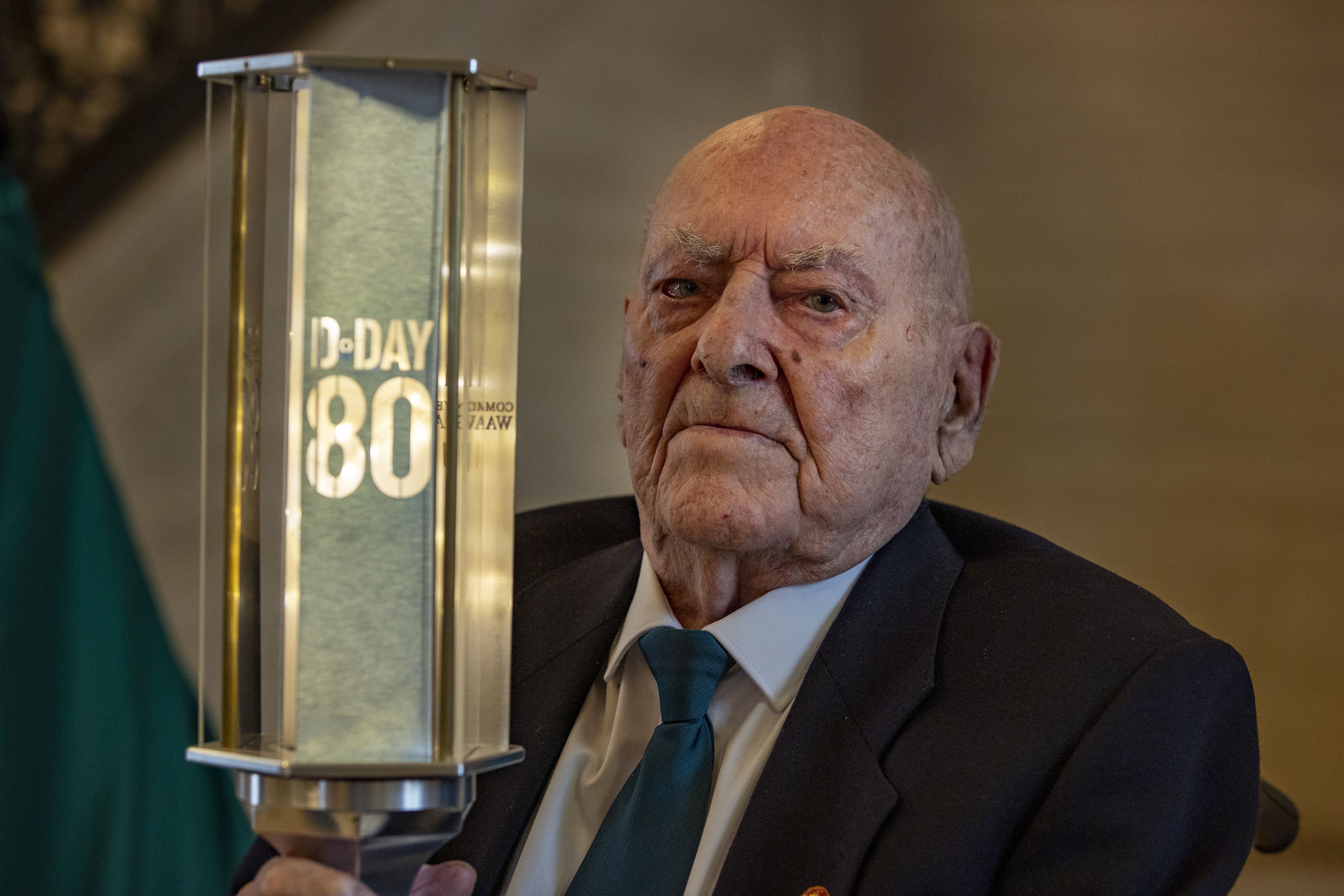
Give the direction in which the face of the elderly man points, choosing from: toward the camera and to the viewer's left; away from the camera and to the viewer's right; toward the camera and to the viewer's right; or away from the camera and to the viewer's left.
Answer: toward the camera and to the viewer's left

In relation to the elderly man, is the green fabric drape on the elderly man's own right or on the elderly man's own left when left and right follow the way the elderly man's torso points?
on the elderly man's own right

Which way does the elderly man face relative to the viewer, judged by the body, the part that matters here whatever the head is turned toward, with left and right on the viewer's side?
facing the viewer and to the left of the viewer
